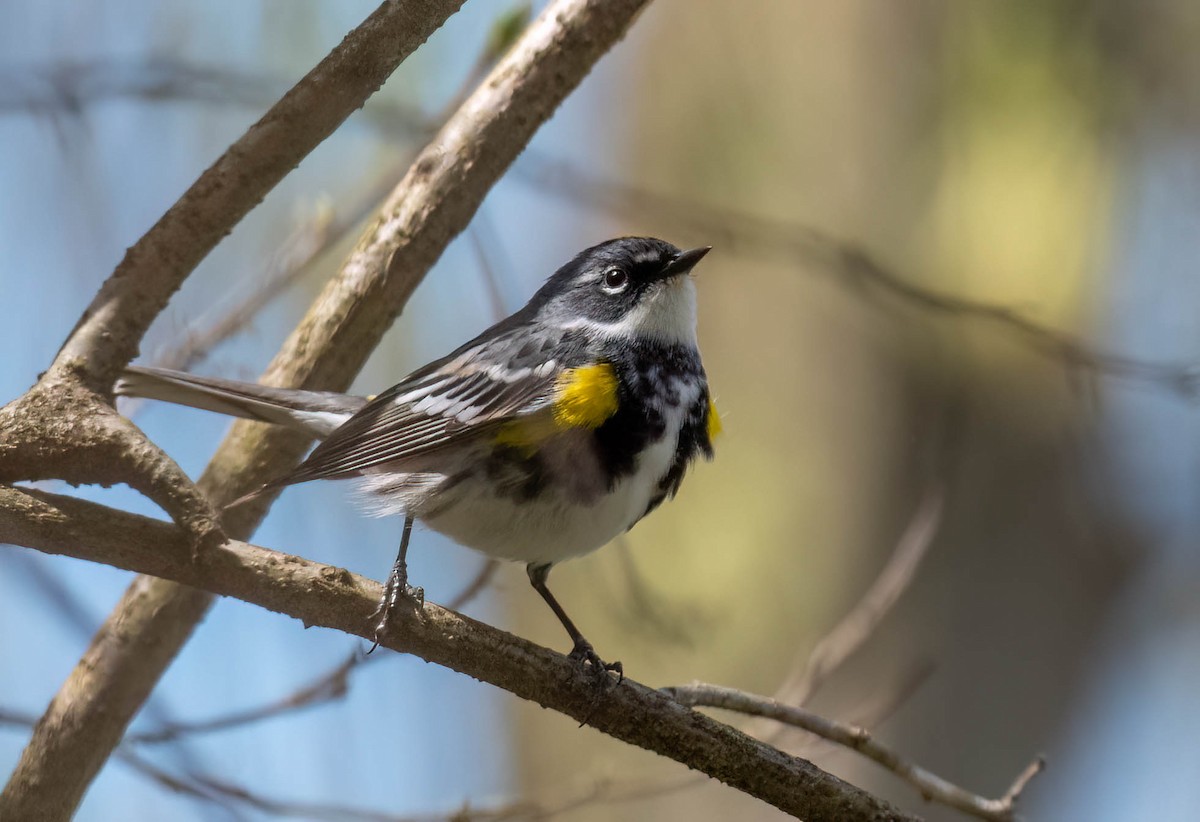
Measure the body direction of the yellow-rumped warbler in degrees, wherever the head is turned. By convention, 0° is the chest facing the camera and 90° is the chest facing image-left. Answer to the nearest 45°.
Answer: approximately 315°

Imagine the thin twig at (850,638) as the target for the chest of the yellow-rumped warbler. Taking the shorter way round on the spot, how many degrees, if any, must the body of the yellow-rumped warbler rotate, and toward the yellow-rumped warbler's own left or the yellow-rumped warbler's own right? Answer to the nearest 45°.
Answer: approximately 90° to the yellow-rumped warbler's own left

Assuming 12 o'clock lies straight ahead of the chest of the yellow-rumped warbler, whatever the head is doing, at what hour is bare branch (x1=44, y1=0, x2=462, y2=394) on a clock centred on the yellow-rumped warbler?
The bare branch is roughly at 5 o'clock from the yellow-rumped warbler.
